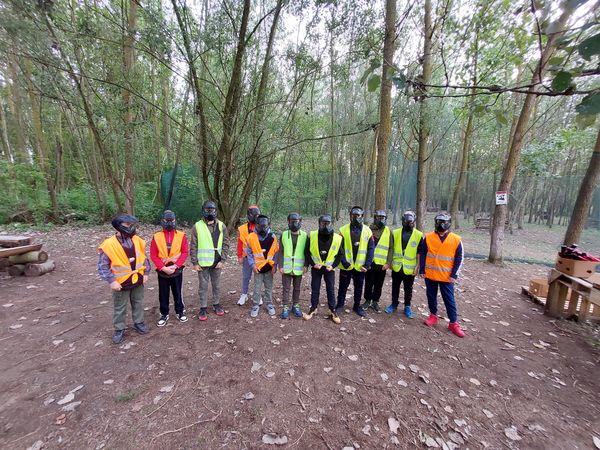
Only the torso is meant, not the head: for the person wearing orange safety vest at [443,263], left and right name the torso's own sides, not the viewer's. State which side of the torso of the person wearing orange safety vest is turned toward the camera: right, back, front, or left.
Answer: front

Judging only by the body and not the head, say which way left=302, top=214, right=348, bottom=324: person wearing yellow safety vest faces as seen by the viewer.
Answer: toward the camera

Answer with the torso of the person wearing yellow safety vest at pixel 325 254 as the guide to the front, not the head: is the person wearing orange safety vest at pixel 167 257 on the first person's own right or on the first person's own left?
on the first person's own right

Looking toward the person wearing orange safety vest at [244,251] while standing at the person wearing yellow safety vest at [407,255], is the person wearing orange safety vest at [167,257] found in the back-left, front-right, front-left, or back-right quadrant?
front-left

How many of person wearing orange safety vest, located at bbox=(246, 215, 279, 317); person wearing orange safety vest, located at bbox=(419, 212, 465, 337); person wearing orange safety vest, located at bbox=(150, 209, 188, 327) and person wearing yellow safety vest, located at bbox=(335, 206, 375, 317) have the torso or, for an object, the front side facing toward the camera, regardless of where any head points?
4

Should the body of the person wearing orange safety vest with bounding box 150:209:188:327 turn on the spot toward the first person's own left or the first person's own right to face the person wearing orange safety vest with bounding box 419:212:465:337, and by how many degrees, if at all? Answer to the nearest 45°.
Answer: approximately 45° to the first person's own left

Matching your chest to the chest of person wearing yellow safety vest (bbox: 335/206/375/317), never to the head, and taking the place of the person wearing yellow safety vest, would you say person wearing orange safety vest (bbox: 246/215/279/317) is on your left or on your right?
on your right

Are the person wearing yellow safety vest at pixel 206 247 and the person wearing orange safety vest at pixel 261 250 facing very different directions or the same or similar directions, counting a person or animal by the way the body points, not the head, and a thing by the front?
same or similar directions

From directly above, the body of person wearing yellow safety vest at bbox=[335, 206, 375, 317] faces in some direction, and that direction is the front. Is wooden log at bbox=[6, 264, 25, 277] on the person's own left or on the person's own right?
on the person's own right

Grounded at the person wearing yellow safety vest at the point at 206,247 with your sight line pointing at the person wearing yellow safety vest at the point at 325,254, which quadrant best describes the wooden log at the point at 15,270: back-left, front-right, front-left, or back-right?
back-left

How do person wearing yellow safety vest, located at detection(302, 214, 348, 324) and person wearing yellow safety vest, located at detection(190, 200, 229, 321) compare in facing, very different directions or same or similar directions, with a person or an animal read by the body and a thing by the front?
same or similar directions

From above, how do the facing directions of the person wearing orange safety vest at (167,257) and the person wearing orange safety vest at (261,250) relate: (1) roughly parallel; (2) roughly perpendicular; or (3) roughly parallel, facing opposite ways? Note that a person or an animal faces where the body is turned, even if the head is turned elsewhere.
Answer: roughly parallel

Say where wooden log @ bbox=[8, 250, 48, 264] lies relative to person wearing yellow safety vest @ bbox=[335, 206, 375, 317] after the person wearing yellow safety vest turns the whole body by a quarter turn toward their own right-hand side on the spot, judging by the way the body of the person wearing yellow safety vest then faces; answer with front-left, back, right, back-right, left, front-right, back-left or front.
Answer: front

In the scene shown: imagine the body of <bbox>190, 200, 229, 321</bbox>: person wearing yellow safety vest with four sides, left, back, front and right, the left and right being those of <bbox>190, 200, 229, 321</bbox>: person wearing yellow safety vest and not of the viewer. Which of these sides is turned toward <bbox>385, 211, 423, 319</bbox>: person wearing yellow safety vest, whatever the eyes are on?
left

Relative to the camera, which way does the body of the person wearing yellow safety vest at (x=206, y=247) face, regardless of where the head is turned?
toward the camera
